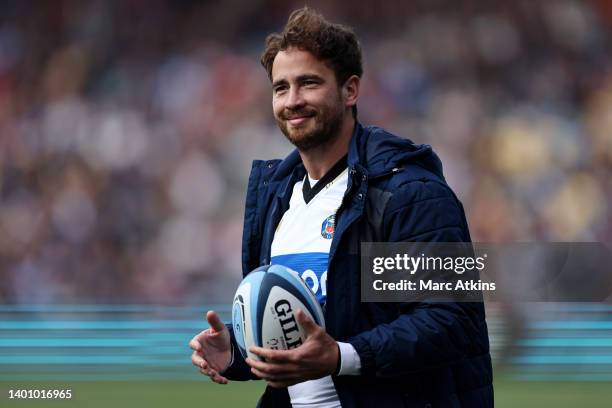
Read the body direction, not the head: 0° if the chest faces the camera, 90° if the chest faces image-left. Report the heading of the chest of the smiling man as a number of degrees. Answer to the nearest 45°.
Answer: approximately 45°

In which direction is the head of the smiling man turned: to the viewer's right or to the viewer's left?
to the viewer's left
